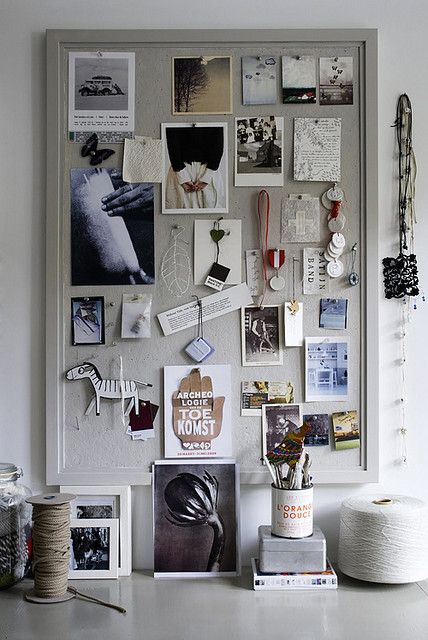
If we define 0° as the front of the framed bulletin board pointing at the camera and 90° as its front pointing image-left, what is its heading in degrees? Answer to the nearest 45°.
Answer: approximately 0°

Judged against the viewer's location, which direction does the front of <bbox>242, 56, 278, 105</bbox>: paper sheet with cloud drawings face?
facing the viewer

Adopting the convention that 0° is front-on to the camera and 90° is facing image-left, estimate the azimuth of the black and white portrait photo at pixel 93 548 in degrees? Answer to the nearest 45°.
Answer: approximately 0°

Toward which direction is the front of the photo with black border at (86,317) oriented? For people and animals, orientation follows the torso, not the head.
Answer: toward the camera
